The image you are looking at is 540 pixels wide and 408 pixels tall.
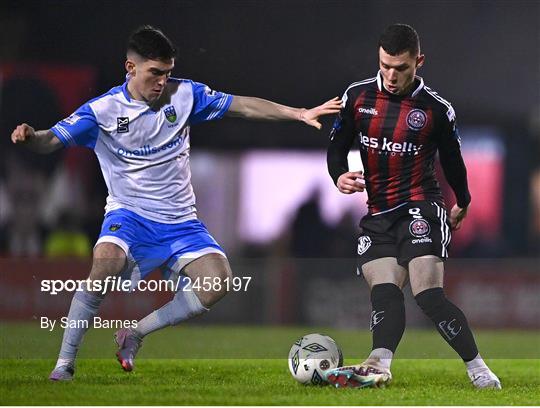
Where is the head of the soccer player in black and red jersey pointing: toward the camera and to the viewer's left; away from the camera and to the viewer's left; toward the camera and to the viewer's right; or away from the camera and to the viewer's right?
toward the camera and to the viewer's left

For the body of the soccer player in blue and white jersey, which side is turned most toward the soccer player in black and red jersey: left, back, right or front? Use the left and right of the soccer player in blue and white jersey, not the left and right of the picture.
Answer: left

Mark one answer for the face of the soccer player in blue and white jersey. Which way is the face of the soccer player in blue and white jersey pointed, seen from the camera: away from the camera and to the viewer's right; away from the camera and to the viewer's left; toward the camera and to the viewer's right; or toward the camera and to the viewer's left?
toward the camera and to the viewer's right

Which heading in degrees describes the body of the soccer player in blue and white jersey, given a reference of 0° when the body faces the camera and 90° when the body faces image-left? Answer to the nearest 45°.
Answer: approximately 0°
